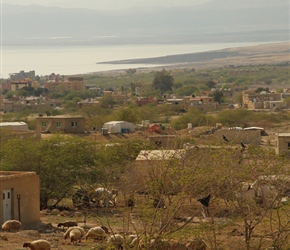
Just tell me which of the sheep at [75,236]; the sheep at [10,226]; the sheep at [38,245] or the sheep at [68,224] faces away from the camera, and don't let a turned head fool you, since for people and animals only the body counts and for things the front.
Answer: the sheep at [75,236]

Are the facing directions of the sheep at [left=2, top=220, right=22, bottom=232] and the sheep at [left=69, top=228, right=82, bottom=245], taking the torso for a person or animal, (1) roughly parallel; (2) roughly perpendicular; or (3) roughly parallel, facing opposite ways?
roughly perpendicular

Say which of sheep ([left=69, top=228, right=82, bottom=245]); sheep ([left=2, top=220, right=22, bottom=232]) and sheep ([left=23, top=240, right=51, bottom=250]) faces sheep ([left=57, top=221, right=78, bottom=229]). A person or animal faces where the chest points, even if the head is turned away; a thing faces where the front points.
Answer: sheep ([left=69, top=228, right=82, bottom=245])

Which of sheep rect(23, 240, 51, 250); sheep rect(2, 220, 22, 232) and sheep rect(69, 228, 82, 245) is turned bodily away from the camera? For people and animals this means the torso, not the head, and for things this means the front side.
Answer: sheep rect(69, 228, 82, 245)

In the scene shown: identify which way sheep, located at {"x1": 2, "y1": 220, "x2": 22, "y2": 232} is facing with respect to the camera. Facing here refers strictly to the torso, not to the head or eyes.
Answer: to the viewer's left

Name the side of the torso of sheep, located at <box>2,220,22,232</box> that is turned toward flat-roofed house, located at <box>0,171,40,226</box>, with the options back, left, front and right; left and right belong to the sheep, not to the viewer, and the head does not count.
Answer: right

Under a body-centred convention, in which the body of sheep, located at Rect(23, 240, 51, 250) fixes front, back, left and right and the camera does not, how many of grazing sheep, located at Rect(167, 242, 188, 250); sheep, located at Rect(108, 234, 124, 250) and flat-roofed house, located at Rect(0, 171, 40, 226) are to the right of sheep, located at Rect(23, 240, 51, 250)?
1

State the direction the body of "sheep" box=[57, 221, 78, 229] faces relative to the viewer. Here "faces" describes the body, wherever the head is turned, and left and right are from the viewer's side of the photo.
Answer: facing to the left of the viewer
